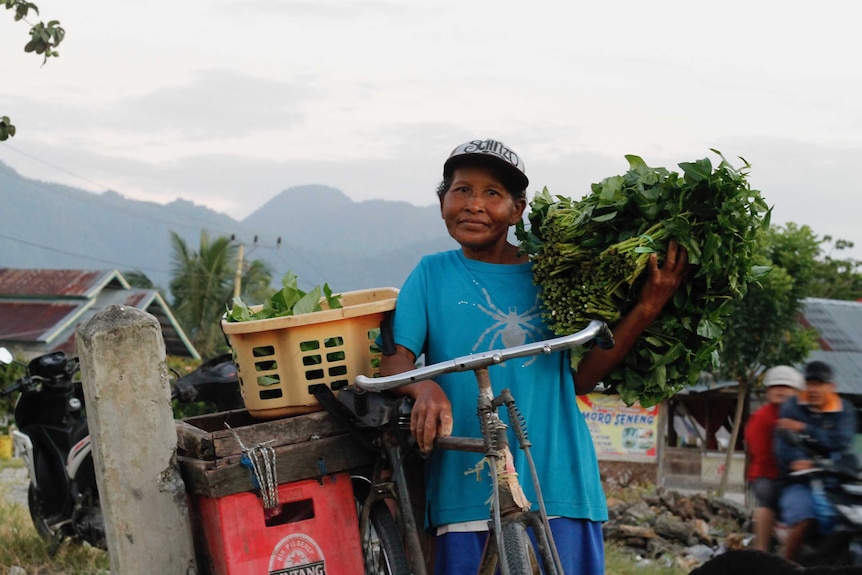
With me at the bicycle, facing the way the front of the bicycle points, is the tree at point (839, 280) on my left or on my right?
on my left

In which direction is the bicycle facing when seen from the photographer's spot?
facing the viewer and to the right of the viewer

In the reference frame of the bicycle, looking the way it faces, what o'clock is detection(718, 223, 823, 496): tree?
The tree is roughly at 8 o'clock from the bicycle.

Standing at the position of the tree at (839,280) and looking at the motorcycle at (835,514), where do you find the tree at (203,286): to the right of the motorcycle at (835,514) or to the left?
right

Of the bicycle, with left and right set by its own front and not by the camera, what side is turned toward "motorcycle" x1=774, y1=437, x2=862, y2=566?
left

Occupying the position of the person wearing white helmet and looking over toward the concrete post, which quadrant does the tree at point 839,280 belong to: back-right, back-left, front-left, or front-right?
back-right

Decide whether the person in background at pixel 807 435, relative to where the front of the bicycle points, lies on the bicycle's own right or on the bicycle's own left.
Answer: on the bicycle's own left
